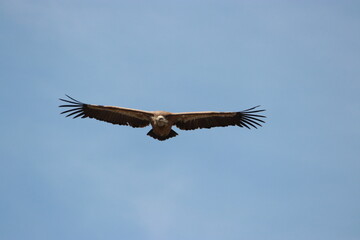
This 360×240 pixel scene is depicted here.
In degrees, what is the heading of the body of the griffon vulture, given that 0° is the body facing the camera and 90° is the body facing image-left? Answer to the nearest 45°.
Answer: approximately 0°
